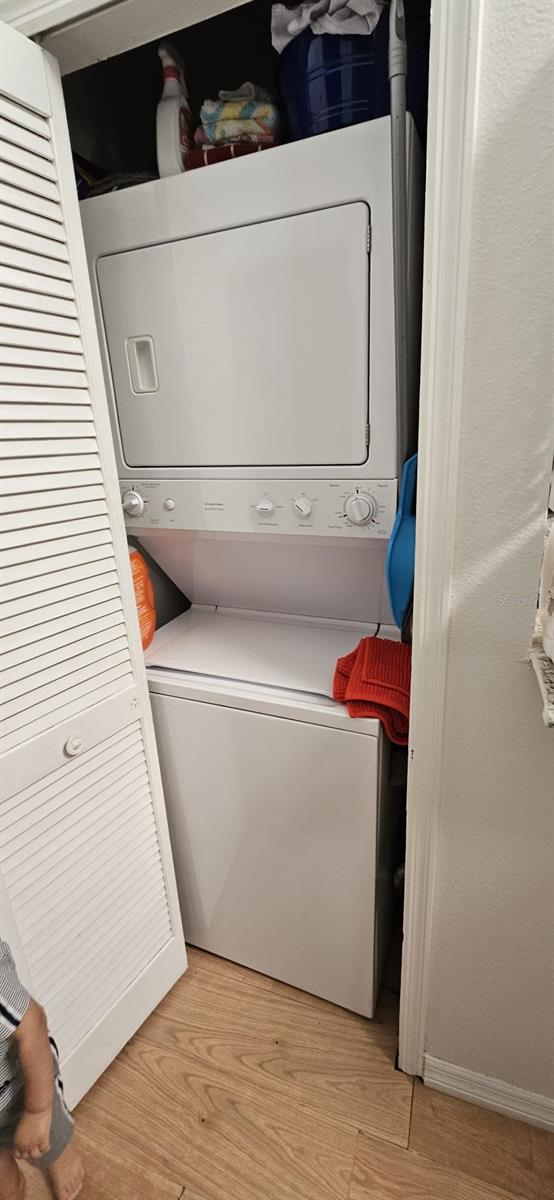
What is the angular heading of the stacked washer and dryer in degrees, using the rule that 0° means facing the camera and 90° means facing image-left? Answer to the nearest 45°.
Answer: approximately 45°
